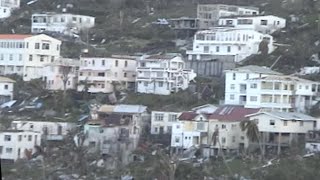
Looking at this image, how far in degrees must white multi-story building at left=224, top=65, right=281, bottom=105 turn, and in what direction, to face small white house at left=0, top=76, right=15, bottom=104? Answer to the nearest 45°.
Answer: approximately 90° to its right

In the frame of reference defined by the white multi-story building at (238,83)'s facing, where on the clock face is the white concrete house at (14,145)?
The white concrete house is roughly at 2 o'clock from the white multi-story building.

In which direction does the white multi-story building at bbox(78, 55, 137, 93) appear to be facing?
toward the camera

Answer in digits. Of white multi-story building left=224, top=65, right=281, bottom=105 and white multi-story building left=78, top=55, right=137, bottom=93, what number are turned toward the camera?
2

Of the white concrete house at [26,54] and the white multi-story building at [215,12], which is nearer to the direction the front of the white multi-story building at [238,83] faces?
the white concrete house

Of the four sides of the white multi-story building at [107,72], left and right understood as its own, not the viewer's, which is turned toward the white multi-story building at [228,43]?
left

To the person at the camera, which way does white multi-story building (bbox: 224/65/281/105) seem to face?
facing the viewer
